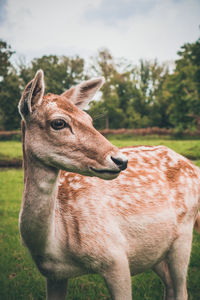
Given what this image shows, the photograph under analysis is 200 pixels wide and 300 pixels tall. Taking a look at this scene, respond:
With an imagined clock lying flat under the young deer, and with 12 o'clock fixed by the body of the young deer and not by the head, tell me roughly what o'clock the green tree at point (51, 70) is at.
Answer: The green tree is roughly at 4 o'clock from the young deer.

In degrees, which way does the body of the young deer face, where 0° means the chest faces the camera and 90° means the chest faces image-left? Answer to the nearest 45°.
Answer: approximately 45°

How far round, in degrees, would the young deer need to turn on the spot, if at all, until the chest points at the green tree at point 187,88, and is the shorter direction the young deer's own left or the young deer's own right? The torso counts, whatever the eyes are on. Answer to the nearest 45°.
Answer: approximately 135° to the young deer's own right
